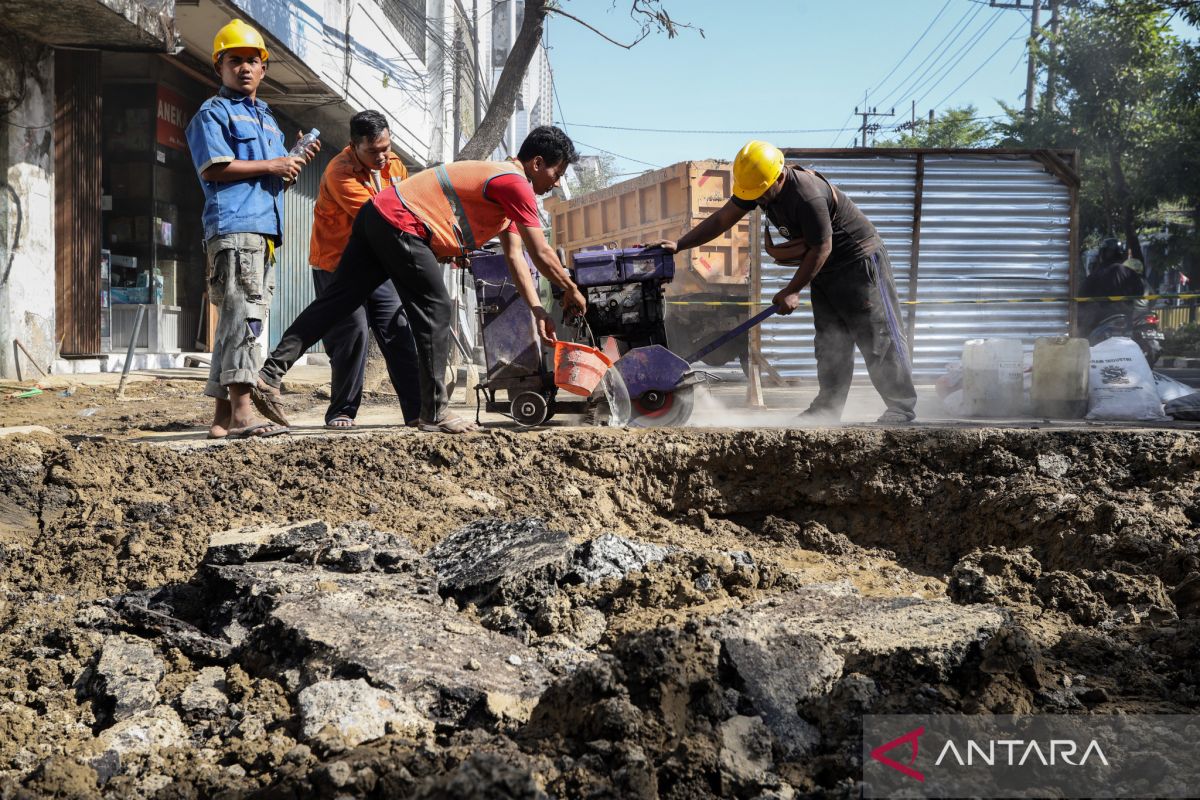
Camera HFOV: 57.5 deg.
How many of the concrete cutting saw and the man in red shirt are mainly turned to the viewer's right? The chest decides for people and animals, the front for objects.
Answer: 2

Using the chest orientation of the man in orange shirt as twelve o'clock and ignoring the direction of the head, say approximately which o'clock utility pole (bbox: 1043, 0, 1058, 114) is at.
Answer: The utility pole is roughly at 9 o'clock from the man in orange shirt.

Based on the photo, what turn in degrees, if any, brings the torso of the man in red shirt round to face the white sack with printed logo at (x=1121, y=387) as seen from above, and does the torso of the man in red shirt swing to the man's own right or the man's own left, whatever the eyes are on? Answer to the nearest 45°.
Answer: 0° — they already face it

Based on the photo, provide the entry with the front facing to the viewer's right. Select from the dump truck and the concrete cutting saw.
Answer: the concrete cutting saw

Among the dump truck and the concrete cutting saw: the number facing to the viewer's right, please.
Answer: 1

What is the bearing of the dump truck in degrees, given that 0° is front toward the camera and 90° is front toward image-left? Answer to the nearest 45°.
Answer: approximately 135°

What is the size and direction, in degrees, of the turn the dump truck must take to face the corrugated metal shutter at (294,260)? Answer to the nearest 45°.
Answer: approximately 45° to its left

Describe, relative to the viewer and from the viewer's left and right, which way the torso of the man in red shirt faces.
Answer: facing to the right of the viewer

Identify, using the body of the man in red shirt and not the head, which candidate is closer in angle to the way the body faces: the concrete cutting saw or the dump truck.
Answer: the concrete cutting saw

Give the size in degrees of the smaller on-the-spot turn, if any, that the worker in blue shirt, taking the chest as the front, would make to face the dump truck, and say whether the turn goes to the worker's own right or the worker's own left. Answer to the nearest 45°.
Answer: approximately 90° to the worker's own left

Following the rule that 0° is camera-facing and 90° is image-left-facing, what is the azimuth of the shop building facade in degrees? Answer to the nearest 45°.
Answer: approximately 315°

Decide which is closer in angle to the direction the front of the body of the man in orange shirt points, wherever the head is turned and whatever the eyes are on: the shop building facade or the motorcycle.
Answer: the motorcycle

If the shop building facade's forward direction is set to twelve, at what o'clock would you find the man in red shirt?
The man in red shirt is roughly at 1 o'clock from the shop building facade.

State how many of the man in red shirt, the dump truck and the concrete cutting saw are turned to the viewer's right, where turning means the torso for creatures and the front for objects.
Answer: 2

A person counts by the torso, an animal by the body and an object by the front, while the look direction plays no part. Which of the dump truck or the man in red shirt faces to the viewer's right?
the man in red shirt

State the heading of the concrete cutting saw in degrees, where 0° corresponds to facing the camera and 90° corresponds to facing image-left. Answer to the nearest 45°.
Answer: approximately 270°

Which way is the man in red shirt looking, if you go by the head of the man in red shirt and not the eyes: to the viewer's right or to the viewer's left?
to the viewer's right

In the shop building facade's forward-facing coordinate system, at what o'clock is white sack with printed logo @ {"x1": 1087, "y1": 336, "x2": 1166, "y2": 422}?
The white sack with printed logo is roughly at 12 o'clock from the shop building facade.
